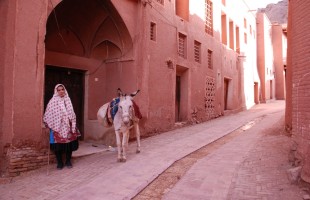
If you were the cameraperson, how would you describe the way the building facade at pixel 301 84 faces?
facing to the left of the viewer

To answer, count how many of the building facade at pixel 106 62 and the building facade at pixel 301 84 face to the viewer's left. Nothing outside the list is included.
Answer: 1

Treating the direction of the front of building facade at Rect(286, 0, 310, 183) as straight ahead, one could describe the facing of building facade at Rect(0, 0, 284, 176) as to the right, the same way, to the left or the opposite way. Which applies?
the opposite way

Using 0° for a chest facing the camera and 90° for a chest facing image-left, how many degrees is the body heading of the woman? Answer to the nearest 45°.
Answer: approximately 0°

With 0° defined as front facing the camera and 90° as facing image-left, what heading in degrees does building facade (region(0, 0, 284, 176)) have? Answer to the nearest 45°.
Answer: approximately 315°

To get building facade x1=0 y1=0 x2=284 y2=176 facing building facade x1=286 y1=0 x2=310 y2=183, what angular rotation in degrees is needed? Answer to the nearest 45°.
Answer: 0° — it already faces it
